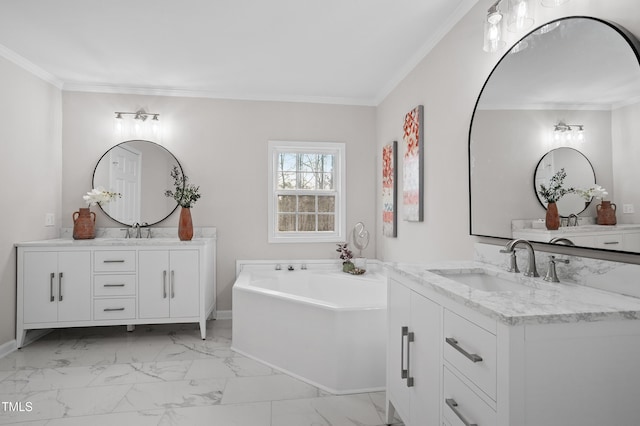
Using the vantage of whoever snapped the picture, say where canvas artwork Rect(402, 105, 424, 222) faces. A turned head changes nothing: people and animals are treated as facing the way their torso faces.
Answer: facing to the left of the viewer

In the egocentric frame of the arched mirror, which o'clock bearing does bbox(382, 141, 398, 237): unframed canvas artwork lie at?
The unframed canvas artwork is roughly at 3 o'clock from the arched mirror.

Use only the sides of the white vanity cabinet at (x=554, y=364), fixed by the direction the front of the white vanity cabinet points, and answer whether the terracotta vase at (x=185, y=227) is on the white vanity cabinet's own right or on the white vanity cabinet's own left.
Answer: on the white vanity cabinet's own right

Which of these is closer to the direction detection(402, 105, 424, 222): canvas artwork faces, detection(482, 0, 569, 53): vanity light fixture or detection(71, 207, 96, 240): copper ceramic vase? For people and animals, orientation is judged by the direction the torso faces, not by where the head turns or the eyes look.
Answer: the copper ceramic vase

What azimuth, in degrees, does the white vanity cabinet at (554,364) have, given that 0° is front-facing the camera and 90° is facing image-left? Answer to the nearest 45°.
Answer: approximately 45°

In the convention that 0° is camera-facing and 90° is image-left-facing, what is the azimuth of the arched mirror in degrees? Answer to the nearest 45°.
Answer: approximately 45°

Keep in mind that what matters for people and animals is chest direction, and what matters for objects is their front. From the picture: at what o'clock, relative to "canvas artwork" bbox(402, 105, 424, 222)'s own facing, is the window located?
The window is roughly at 1 o'clock from the canvas artwork.

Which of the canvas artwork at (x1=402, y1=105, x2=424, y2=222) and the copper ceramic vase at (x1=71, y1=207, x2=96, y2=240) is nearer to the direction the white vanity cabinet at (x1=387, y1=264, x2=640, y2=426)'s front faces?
the copper ceramic vase

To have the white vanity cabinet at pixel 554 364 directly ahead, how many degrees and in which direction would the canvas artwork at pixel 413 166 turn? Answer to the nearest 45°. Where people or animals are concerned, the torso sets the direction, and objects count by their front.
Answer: approximately 90° to its left
